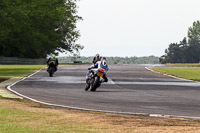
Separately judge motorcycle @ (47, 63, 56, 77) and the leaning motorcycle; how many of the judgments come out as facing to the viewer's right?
0
